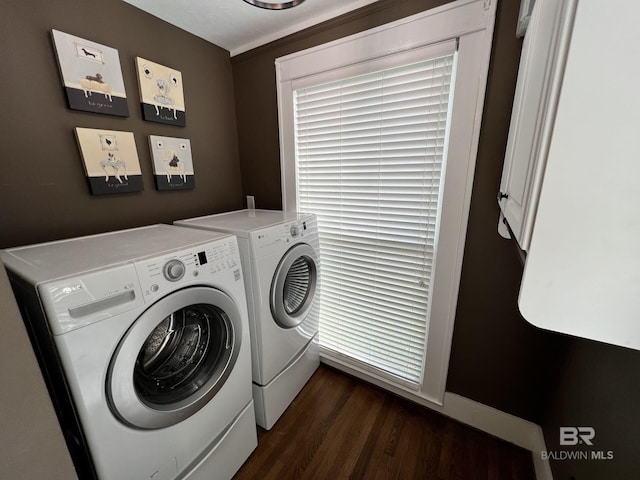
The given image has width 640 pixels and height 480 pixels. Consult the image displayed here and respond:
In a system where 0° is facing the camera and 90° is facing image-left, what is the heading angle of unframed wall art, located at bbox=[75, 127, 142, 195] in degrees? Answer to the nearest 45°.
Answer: approximately 315°

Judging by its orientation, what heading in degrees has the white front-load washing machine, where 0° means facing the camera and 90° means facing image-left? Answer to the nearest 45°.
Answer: approximately 315°

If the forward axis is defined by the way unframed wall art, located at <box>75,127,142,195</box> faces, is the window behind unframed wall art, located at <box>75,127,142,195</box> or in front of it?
in front

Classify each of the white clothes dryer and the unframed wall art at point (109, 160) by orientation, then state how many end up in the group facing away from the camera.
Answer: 0

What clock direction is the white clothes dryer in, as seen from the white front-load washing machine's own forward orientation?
The white clothes dryer is roughly at 10 o'clock from the white front-load washing machine.

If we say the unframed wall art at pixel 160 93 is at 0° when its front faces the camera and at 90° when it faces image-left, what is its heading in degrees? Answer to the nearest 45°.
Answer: approximately 315°

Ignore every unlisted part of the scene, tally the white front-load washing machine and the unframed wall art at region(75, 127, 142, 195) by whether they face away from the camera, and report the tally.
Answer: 0
